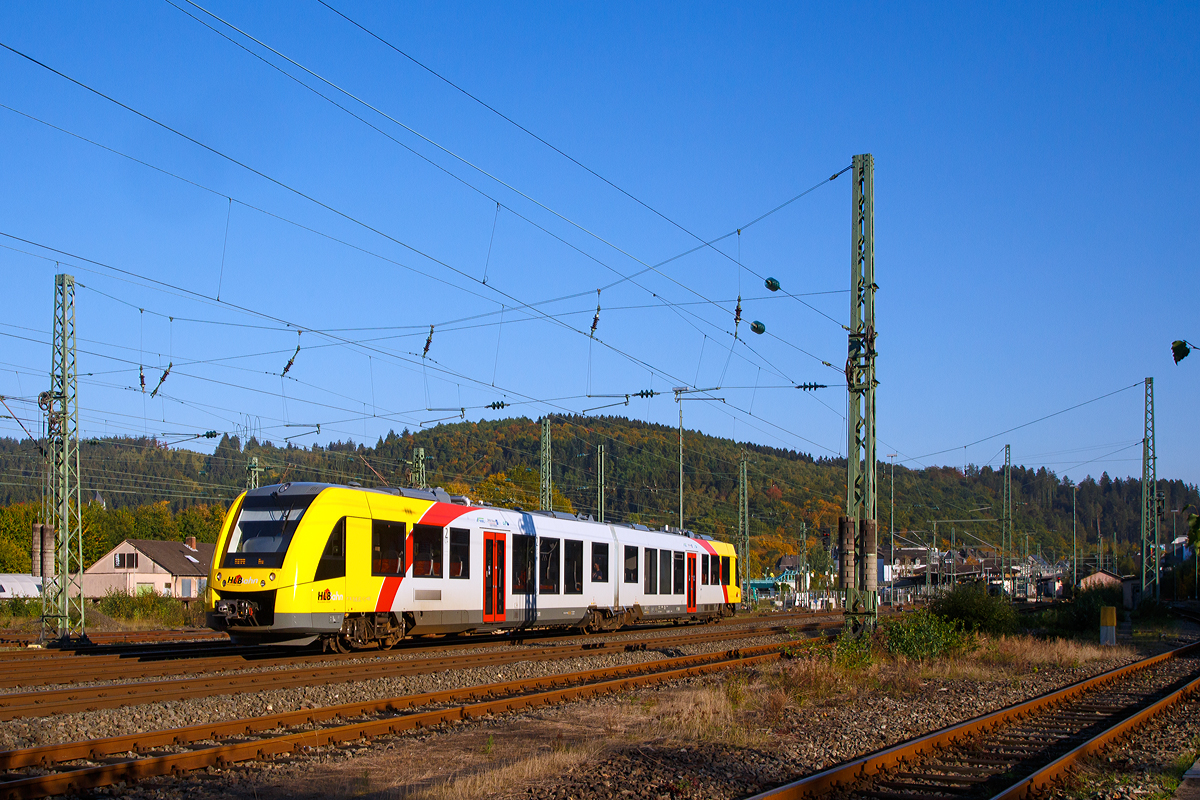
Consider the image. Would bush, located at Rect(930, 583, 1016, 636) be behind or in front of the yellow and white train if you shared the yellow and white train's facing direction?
behind

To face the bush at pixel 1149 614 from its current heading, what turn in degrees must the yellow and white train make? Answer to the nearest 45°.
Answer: approximately 180°

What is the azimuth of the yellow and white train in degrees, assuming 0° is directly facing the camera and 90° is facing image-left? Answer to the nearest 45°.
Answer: approximately 45°

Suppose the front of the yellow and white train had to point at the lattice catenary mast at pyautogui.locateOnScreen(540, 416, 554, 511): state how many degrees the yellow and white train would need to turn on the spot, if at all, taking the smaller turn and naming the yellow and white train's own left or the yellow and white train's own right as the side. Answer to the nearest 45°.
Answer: approximately 135° to the yellow and white train's own right

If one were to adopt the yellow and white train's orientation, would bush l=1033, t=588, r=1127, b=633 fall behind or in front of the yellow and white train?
behind

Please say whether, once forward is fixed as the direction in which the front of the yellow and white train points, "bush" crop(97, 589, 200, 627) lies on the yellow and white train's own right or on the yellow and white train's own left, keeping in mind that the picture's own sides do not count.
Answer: on the yellow and white train's own right
